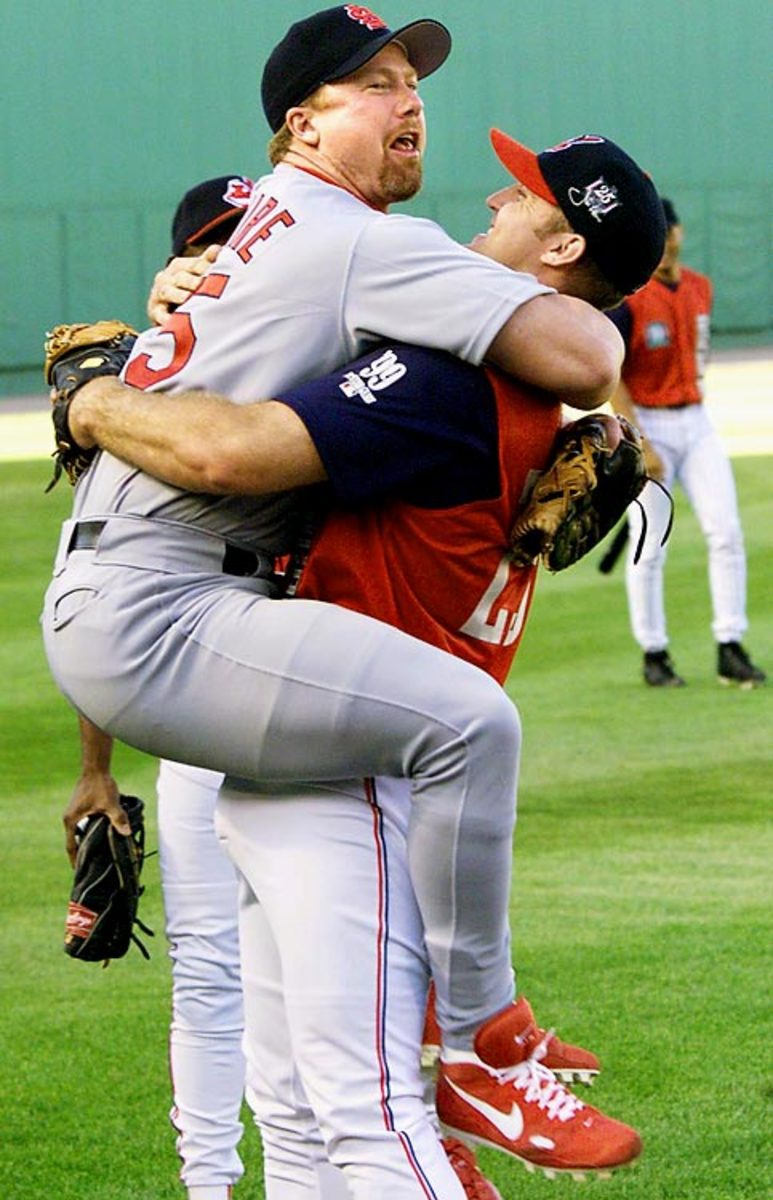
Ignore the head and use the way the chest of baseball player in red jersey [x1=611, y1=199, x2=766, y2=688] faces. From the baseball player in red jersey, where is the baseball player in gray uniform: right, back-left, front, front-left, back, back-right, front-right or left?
front-right

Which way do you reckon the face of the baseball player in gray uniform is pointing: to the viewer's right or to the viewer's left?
to the viewer's right

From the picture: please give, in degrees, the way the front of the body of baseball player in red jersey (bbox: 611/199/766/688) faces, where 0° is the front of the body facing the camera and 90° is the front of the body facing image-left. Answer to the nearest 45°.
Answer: approximately 315°

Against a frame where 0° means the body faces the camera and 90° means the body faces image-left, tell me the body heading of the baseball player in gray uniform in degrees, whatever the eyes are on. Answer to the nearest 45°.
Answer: approximately 270°
